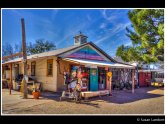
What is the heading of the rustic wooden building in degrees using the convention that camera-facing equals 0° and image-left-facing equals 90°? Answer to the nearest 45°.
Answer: approximately 315°

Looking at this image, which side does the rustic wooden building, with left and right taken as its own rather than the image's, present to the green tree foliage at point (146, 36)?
left

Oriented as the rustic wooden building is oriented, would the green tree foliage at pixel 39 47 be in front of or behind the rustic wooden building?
behind
